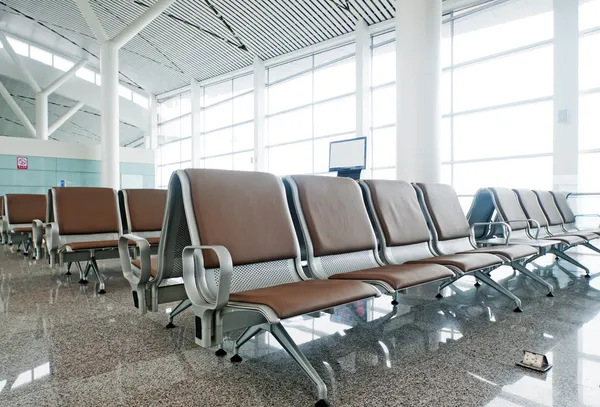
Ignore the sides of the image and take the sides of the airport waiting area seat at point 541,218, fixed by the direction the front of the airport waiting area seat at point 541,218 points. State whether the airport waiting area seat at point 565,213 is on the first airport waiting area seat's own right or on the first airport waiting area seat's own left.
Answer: on the first airport waiting area seat's own left

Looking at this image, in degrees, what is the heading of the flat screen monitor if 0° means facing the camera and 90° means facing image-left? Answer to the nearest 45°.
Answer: approximately 45°

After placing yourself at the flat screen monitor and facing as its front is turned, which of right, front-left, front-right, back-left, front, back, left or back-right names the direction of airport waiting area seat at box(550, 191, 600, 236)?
back-left

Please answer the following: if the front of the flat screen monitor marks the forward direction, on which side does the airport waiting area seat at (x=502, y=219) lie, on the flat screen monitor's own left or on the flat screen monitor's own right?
on the flat screen monitor's own left
